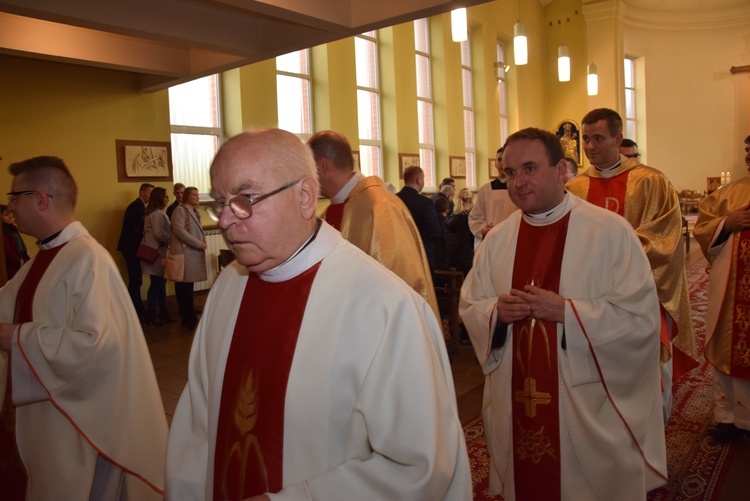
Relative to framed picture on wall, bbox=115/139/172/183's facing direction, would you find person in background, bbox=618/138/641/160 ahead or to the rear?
ahead

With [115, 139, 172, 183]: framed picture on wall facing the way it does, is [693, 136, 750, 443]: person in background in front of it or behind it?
in front

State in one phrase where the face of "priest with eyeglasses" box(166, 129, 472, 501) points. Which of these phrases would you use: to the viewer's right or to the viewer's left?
to the viewer's left

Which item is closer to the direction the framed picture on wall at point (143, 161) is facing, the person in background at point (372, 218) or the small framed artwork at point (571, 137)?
the person in background
